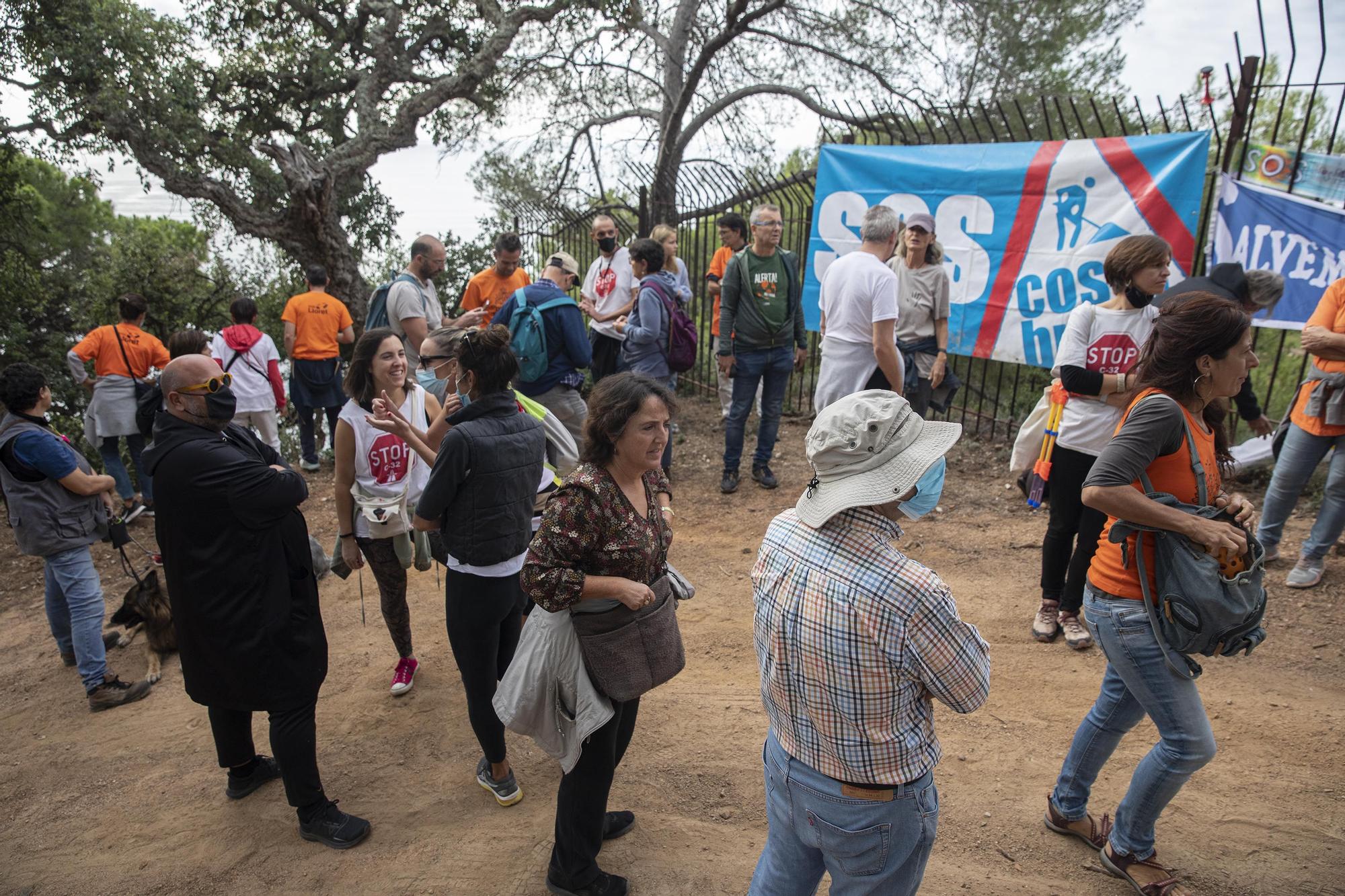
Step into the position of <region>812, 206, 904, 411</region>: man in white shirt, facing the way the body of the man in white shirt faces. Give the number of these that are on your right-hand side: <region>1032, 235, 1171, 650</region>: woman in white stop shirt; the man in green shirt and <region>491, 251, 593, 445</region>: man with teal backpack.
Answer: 1

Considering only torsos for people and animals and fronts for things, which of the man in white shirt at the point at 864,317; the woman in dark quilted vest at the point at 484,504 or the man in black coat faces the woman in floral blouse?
the man in black coat

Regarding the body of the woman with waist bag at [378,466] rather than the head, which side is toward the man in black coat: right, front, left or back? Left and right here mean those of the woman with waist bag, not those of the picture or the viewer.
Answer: right

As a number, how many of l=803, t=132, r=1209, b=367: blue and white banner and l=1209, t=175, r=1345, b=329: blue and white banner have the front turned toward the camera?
2

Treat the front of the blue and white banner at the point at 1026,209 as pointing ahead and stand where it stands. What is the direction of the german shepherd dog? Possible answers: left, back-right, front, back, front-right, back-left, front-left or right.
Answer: front-right

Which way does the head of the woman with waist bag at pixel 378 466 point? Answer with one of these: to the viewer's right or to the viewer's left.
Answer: to the viewer's right

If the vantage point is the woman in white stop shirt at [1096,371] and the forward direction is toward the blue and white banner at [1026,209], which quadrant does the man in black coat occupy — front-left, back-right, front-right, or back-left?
back-left

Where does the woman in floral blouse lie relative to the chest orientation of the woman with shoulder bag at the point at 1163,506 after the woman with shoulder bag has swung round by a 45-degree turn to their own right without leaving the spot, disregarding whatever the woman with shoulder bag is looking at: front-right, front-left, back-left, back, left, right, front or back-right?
right

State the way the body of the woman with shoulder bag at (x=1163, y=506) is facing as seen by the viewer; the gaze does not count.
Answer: to the viewer's right

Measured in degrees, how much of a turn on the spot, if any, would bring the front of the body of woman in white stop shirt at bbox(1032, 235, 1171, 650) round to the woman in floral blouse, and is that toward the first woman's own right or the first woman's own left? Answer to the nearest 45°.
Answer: approximately 90° to the first woman's own right

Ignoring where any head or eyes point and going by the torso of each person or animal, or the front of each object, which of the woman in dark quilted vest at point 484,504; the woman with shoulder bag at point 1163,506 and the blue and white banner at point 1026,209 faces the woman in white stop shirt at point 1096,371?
the blue and white banner
